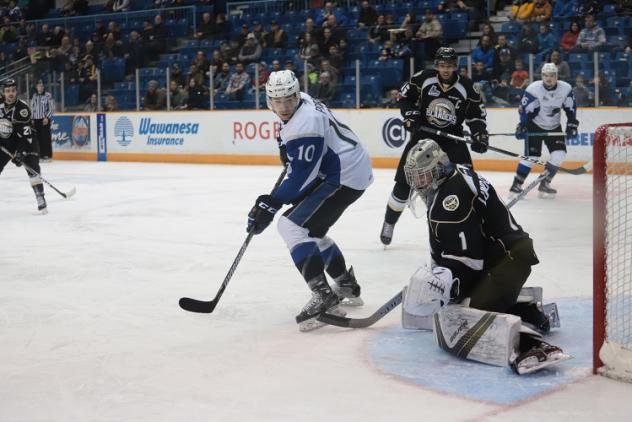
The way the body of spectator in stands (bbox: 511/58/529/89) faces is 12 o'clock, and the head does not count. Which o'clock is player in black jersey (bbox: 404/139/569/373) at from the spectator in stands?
The player in black jersey is roughly at 12 o'clock from the spectator in stands.

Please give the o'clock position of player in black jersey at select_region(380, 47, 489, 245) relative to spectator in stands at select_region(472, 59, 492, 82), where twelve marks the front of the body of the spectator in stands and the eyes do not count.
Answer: The player in black jersey is roughly at 12 o'clock from the spectator in stands.

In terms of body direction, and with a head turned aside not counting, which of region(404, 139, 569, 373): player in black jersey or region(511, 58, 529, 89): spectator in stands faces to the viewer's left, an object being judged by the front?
the player in black jersey

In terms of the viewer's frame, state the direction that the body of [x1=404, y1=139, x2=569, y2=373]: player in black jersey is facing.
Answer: to the viewer's left

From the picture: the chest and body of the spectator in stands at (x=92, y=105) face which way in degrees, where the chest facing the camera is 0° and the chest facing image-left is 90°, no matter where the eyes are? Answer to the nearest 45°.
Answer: approximately 0°

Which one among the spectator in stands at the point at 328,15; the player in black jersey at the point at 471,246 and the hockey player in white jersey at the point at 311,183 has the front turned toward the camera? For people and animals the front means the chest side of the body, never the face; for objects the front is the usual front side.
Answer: the spectator in stands

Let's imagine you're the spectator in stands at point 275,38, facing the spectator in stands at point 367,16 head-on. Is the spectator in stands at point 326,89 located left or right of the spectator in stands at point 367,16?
right
